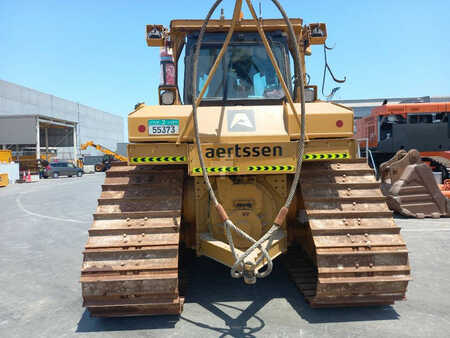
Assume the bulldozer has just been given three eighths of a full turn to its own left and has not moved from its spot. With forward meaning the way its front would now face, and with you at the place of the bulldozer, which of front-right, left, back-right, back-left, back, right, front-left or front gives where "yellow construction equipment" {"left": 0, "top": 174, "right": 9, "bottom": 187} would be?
right

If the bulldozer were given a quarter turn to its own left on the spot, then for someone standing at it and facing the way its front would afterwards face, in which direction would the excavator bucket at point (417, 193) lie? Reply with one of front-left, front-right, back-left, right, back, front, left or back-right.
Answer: back-right

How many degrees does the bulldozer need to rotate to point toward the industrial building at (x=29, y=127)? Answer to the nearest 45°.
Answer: approximately 45° to its left

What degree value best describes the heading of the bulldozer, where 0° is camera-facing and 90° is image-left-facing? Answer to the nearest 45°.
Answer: approximately 180°
